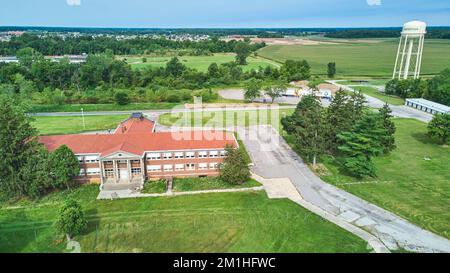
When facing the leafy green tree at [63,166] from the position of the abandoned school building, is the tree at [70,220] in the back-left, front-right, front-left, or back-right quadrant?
front-left

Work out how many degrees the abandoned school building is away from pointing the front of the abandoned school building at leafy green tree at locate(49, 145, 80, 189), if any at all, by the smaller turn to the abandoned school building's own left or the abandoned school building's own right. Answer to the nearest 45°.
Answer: approximately 90° to the abandoned school building's own right

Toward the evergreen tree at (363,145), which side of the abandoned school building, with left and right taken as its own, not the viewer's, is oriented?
left

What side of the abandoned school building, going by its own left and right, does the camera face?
front

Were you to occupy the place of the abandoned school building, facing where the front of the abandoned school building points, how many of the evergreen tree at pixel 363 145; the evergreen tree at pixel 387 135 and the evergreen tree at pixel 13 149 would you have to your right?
1

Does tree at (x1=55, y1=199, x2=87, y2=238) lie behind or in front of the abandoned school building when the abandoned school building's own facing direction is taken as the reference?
in front

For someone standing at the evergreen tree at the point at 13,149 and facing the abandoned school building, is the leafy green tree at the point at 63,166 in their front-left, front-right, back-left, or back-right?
front-right

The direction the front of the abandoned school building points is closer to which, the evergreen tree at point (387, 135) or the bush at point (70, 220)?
the bush

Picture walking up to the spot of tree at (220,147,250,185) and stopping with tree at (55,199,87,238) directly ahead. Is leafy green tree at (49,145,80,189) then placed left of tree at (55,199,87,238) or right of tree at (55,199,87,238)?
right

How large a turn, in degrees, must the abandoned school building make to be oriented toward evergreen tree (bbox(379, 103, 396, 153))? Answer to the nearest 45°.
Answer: approximately 90° to its left

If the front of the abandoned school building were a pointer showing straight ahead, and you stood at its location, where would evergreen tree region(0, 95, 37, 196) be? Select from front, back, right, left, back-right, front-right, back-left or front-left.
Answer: right
